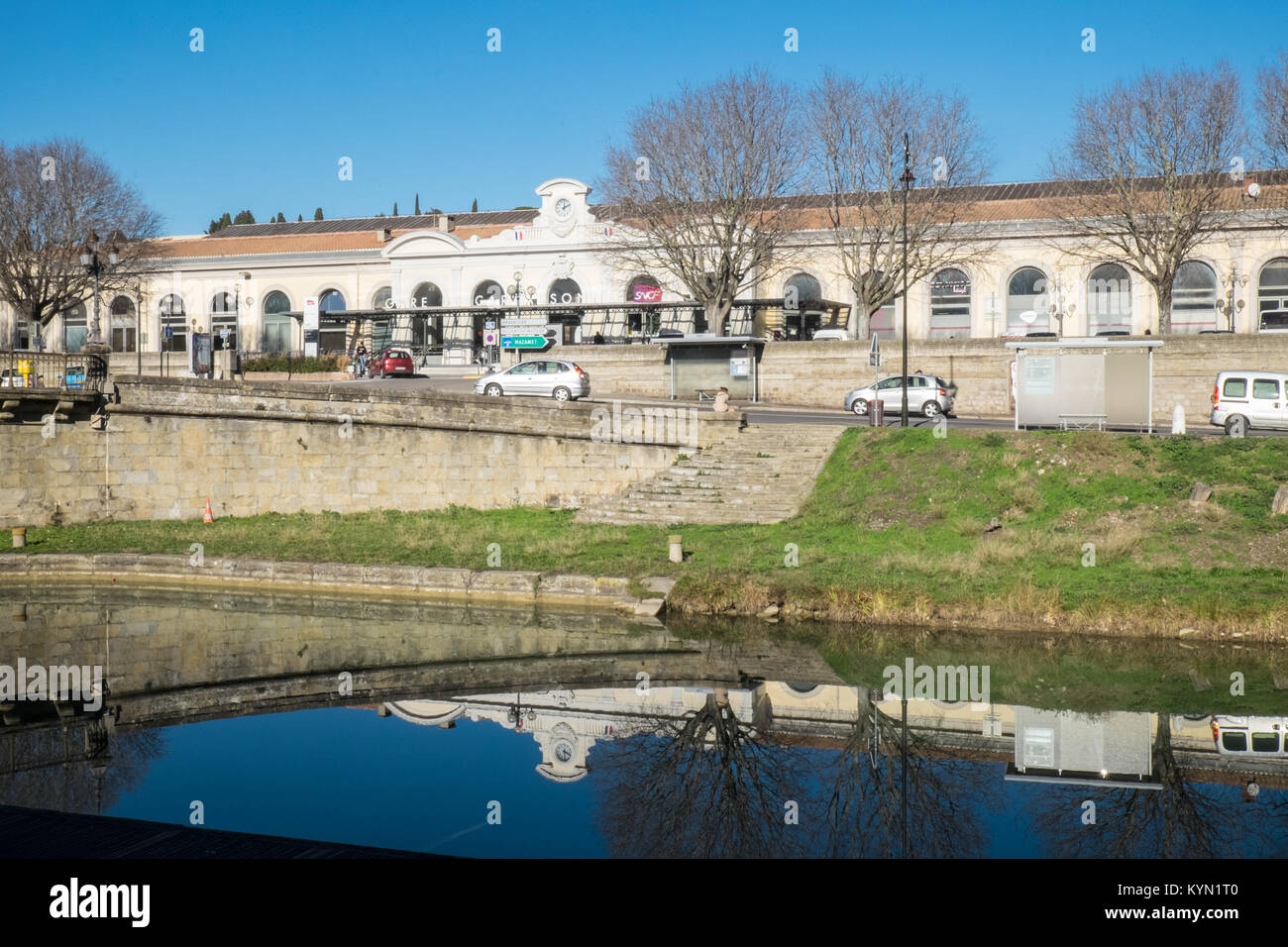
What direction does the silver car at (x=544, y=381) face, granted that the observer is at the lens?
facing to the left of the viewer

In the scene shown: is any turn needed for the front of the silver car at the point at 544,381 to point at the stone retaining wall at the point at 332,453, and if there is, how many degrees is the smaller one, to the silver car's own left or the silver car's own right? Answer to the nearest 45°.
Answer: approximately 45° to the silver car's own left

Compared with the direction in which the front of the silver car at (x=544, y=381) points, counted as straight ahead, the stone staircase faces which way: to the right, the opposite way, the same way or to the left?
to the left

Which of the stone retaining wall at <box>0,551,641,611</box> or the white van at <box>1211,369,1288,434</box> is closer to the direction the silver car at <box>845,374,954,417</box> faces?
the stone retaining wall

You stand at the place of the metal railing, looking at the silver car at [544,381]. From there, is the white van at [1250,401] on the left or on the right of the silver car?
right

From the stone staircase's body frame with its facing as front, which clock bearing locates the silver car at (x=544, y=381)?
The silver car is roughly at 5 o'clock from the stone staircase.
